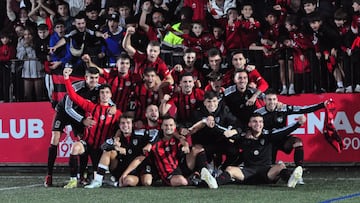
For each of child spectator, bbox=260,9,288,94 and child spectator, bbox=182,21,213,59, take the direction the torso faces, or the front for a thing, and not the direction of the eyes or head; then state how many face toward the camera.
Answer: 2

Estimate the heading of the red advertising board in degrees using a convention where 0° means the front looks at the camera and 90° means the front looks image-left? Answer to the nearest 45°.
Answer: approximately 0°

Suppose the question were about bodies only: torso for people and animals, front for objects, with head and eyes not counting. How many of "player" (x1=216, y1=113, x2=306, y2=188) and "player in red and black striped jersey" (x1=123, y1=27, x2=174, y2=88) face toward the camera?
2

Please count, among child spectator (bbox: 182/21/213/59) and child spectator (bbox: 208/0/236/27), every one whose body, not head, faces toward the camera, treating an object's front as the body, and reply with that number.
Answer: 2
